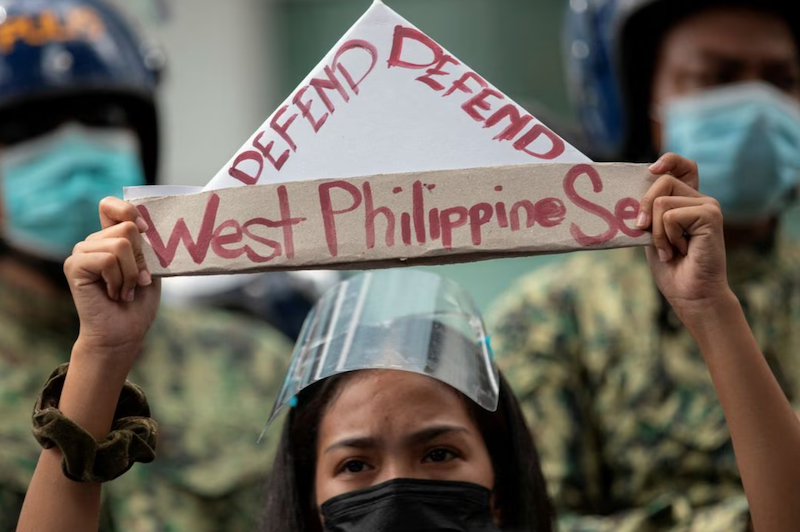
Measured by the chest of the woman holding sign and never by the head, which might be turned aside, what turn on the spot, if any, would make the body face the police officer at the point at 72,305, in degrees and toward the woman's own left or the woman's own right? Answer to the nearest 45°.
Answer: approximately 135° to the woman's own right

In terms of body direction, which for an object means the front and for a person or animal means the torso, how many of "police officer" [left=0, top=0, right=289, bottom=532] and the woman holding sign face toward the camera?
2

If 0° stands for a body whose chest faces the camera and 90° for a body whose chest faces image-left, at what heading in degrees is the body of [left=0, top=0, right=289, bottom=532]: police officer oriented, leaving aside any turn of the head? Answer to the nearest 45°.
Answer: approximately 0°

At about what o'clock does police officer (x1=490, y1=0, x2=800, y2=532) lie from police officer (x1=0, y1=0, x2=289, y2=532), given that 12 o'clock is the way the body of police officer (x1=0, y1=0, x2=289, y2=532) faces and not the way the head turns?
police officer (x1=490, y1=0, x2=800, y2=532) is roughly at 10 o'clock from police officer (x1=0, y1=0, x2=289, y2=532).
